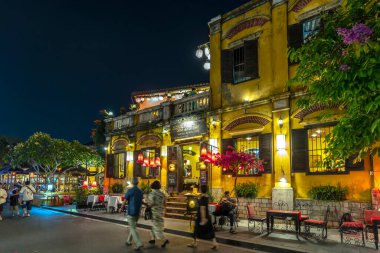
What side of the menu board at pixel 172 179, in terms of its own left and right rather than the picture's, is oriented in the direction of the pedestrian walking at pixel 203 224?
front

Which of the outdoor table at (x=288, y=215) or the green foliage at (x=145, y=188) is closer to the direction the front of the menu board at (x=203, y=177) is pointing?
the outdoor table

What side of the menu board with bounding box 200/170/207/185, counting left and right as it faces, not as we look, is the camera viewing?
front

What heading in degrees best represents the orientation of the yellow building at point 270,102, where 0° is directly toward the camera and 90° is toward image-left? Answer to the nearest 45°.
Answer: approximately 45°

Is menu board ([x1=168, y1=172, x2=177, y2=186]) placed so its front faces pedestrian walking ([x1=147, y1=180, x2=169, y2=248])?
yes

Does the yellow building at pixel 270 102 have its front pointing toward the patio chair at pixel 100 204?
no

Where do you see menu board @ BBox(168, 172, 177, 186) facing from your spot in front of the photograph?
facing the viewer

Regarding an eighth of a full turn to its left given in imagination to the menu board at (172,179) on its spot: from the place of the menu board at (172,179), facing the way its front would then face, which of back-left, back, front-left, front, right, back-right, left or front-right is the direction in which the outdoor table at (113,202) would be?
back-right

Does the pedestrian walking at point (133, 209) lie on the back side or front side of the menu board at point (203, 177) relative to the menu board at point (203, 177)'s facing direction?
on the front side

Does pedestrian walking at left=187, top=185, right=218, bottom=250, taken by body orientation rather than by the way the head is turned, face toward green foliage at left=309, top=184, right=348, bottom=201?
no

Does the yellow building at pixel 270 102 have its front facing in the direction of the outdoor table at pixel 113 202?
no
